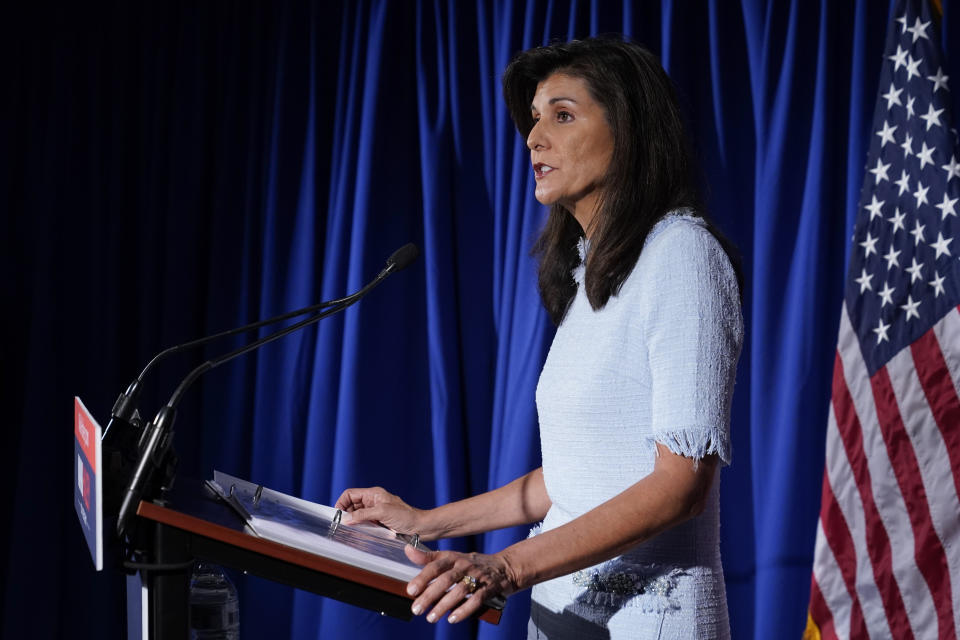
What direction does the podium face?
to the viewer's left

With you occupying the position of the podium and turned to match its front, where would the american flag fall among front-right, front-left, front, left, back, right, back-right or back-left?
back-right
